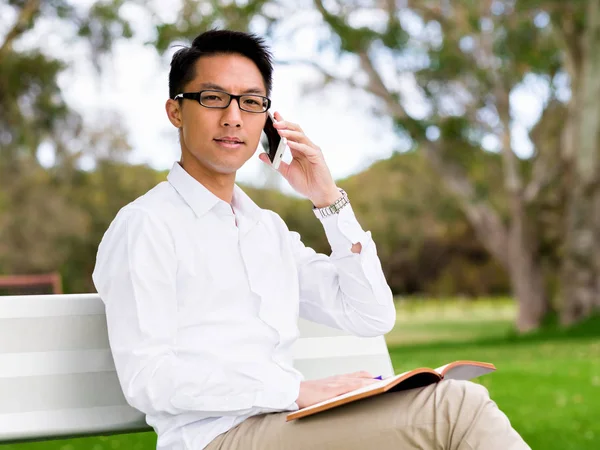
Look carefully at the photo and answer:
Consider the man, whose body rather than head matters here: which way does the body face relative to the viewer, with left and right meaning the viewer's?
facing the viewer and to the right of the viewer

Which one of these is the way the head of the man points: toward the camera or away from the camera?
toward the camera

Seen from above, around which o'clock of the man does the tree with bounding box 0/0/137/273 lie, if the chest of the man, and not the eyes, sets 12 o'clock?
The tree is roughly at 7 o'clock from the man.

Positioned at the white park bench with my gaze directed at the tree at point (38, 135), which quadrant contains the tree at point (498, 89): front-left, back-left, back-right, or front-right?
front-right

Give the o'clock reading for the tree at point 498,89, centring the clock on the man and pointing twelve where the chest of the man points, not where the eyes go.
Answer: The tree is roughly at 8 o'clock from the man.

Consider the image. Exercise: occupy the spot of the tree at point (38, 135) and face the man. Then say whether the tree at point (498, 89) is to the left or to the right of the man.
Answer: left

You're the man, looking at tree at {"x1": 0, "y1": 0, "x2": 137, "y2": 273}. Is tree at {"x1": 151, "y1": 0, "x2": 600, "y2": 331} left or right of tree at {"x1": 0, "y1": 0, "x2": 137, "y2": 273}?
right
